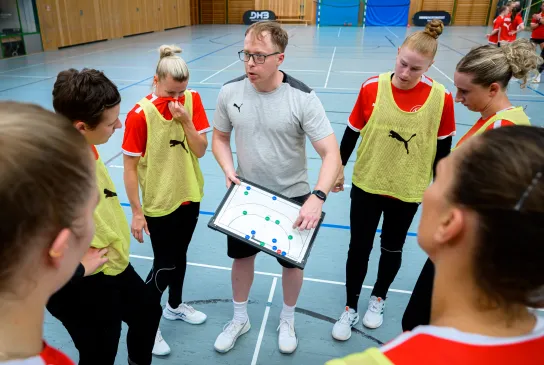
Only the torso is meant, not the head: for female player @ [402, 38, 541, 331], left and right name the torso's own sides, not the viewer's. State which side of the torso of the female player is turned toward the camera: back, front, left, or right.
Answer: left

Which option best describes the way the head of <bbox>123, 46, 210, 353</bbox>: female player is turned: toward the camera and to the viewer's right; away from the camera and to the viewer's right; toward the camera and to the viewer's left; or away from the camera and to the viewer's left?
toward the camera and to the viewer's right

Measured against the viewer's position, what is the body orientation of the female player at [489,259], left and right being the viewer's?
facing away from the viewer and to the left of the viewer

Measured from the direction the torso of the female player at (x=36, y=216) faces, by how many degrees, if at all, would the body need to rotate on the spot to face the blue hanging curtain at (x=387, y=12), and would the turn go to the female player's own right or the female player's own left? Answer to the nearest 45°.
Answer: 0° — they already face it

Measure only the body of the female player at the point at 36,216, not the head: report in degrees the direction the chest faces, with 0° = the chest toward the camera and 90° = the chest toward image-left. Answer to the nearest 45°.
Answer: approximately 225°

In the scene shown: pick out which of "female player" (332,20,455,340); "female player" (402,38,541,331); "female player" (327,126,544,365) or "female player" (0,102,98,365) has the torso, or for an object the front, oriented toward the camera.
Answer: "female player" (332,20,455,340)

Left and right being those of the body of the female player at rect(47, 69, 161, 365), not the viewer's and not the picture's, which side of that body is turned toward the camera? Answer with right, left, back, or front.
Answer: right

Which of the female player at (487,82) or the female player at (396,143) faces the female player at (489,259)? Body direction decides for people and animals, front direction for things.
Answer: the female player at (396,143)
